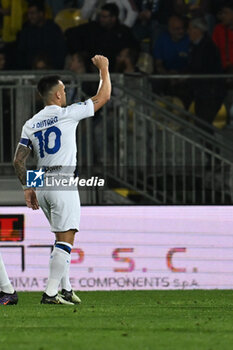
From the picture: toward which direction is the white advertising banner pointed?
toward the camera

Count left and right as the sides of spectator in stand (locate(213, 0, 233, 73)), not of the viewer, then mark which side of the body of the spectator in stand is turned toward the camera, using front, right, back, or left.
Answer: front

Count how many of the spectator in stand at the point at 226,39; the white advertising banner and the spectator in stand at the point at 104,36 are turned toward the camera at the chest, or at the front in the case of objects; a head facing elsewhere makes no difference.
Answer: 3

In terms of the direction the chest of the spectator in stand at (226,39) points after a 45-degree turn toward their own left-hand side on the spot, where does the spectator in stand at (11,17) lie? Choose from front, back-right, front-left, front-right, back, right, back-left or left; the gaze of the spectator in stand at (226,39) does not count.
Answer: back-right

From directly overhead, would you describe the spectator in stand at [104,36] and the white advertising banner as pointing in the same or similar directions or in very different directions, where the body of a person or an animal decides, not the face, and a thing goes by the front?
same or similar directions

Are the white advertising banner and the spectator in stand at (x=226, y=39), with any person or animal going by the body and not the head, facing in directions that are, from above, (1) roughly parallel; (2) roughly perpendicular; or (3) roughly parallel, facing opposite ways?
roughly parallel

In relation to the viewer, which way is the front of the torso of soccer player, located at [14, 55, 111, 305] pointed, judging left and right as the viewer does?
facing away from the viewer and to the right of the viewer

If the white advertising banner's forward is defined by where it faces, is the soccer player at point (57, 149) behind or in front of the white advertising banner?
in front

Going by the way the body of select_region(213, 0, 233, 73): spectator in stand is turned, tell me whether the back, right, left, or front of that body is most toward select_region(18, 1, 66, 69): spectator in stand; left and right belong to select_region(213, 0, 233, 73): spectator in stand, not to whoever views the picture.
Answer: right

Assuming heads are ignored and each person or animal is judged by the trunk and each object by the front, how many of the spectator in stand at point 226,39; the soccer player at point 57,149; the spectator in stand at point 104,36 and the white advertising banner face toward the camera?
3

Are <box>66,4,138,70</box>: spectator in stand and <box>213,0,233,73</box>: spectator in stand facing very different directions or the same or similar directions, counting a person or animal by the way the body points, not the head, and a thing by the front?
same or similar directions

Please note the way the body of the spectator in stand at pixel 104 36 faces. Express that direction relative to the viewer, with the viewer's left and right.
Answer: facing the viewer

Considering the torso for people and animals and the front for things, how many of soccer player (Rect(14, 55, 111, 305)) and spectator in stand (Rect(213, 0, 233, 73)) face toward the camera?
1
